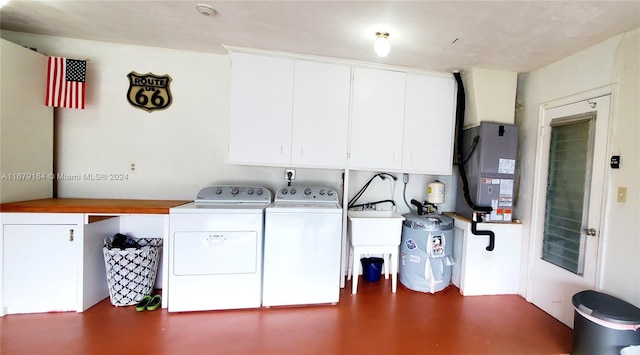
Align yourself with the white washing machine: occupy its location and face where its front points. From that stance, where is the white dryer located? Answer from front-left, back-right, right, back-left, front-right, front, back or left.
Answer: right

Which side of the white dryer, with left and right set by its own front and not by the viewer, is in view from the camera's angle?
front

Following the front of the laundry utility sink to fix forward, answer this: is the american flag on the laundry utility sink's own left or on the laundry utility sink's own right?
on the laundry utility sink's own right

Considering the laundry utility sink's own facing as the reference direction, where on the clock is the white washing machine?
The white washing machine is roughly at 2 o'clock from the laundry utility sink.

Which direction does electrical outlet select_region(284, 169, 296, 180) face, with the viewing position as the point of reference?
facing the viewer

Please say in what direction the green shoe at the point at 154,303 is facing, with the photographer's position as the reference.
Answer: facing the viewer and to the left of the viewer

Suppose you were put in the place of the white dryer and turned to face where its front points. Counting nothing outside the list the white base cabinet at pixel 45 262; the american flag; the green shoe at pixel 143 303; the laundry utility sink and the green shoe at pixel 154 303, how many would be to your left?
1

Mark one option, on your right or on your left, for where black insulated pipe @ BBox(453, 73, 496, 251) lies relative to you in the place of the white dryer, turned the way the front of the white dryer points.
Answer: on your left

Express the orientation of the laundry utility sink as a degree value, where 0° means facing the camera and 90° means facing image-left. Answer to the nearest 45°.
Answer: approximately 0°

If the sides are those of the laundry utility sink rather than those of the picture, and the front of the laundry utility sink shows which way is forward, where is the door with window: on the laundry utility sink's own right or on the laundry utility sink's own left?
on the laundry utility sink's own left

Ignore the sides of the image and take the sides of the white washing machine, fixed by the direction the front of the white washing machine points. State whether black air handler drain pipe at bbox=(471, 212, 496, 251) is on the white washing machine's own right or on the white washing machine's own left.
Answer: on the white washing machine's own left

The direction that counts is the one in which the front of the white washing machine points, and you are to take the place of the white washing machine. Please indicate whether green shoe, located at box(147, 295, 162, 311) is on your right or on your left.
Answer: on your right

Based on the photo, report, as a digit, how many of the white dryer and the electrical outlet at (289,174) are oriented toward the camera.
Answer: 2
